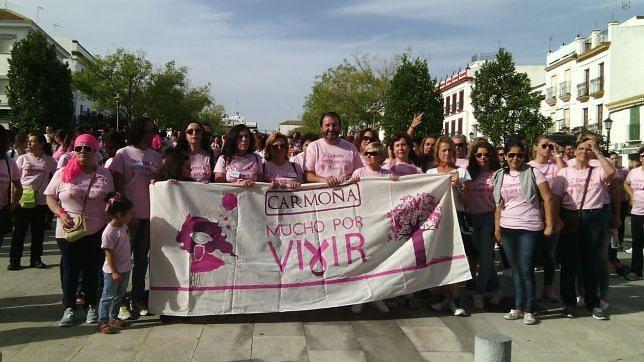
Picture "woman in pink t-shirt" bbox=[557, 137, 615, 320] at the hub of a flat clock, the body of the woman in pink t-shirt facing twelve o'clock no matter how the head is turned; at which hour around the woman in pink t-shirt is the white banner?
The white banner is roughly at 2 o'clock from the woman in pink t-shirt.

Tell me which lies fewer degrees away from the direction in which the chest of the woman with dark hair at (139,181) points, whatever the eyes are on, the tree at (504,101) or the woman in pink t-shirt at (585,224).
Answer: the woman in pink t-shirt

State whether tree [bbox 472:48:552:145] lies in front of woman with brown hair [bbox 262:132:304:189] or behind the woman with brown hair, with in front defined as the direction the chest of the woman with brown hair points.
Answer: behind

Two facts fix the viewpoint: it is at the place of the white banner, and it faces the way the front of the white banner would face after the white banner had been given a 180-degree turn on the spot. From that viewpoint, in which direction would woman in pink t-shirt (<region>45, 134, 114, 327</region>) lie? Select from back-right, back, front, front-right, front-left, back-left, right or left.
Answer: left

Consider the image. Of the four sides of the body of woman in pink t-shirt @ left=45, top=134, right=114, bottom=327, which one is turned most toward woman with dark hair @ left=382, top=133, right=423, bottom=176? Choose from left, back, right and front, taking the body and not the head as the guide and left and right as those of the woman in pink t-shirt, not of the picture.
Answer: left

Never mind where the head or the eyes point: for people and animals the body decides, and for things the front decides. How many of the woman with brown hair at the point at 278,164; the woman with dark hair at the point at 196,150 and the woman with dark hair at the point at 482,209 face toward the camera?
3

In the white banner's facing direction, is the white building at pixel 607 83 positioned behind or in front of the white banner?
behind

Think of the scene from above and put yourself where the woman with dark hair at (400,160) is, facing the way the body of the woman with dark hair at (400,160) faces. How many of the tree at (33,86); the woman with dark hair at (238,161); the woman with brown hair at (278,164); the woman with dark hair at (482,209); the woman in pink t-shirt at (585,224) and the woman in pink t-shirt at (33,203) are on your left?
2

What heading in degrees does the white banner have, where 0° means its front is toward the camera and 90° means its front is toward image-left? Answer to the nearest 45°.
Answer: approximately 0°
